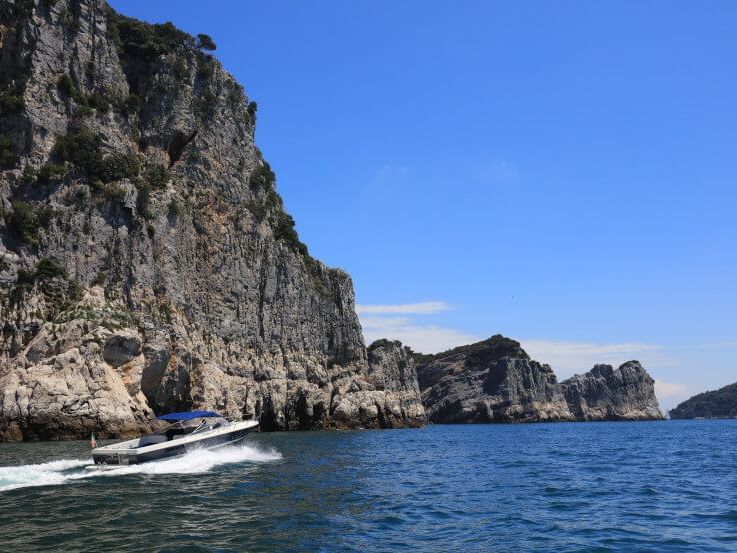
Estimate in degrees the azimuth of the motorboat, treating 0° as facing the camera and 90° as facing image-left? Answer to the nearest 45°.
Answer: approximately 225°
